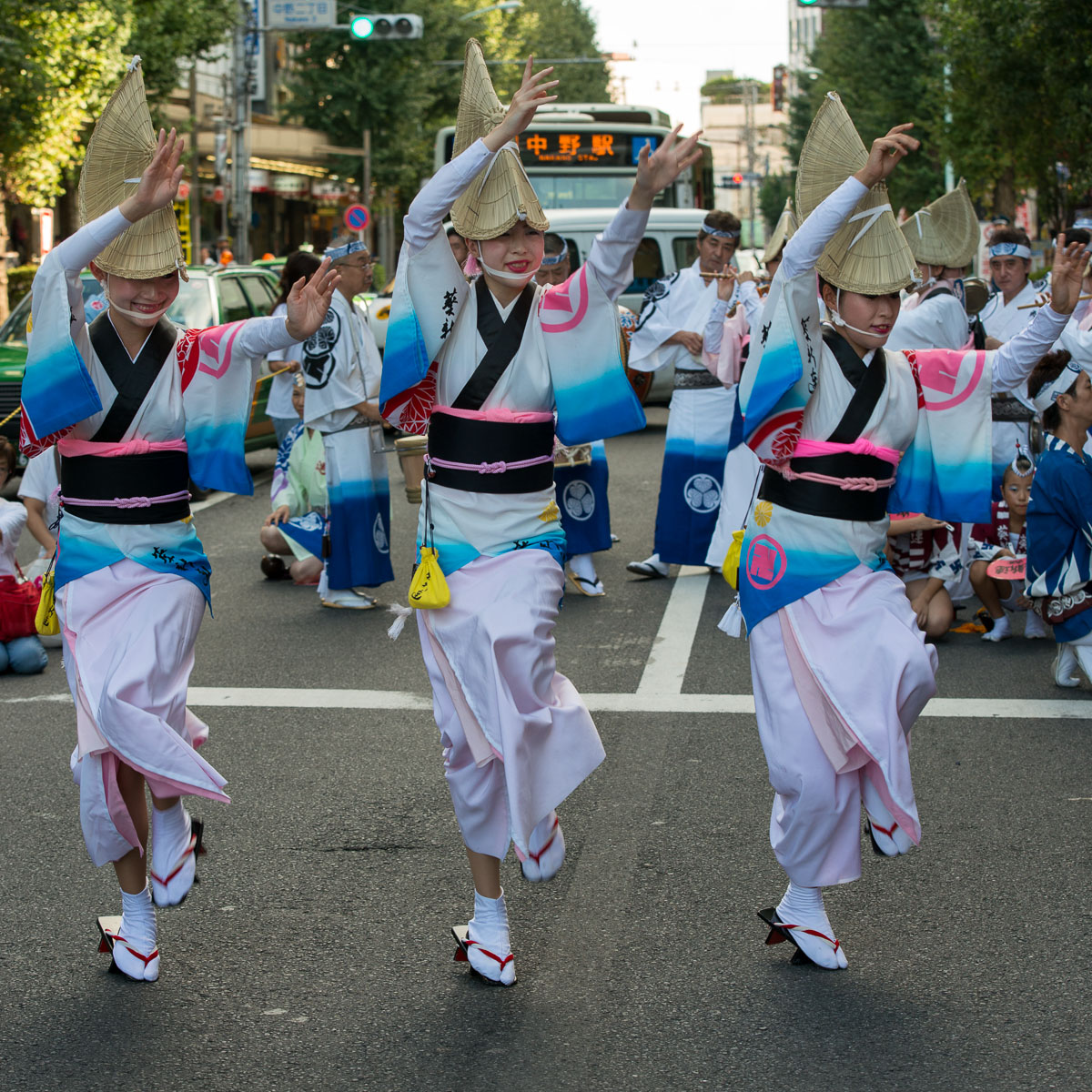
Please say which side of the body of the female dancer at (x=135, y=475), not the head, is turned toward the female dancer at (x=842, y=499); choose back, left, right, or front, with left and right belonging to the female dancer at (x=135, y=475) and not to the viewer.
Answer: left

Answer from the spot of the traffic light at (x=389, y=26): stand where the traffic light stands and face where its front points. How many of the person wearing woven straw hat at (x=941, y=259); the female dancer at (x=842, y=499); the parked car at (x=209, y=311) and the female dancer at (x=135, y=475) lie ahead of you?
4

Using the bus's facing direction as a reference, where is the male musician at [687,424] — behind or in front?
in front

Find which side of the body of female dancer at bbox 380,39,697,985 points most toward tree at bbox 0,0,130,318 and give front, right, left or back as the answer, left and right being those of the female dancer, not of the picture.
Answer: back

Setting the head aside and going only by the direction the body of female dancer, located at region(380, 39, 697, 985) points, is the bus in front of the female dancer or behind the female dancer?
behind

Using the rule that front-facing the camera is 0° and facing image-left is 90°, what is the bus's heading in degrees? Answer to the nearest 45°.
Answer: approximately 0°

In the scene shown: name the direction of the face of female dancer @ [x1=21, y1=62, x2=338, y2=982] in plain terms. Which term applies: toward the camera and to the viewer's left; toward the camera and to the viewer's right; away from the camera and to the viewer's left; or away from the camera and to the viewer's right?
toward the camera and to the viewer's right
